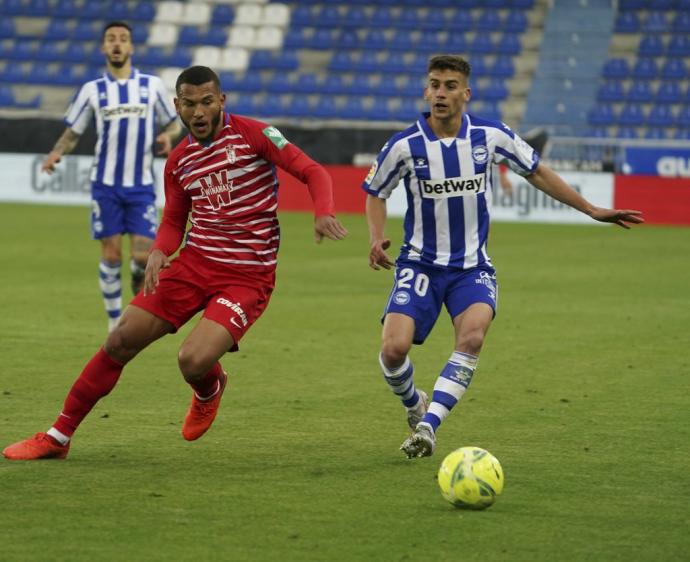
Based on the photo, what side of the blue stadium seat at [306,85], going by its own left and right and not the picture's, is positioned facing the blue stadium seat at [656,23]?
left

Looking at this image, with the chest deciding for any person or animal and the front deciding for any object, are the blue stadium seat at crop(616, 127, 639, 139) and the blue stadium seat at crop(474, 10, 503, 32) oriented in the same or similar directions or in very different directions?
same or similar directions

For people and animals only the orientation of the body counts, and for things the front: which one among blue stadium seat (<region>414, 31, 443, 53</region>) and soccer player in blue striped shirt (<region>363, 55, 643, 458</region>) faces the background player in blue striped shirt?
the blue stadium seat

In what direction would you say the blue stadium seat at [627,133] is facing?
toward the camera

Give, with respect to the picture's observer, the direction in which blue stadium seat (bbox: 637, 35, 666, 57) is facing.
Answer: facing the viewer

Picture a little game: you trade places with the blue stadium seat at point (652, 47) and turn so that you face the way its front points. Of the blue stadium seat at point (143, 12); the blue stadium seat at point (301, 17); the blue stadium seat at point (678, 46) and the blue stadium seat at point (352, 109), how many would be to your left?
1

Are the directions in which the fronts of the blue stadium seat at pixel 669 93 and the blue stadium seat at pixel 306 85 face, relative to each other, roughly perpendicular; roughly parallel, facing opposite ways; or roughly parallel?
roughly parallel

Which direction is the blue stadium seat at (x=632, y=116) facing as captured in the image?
toward the camera

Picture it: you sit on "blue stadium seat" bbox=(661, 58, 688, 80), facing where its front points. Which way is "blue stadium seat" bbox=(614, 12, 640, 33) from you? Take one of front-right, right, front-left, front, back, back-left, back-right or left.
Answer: back-right

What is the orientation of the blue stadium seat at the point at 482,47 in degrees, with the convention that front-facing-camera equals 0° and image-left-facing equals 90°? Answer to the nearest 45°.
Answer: approximately 0°

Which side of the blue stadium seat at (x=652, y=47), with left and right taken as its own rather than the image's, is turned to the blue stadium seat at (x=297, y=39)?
right

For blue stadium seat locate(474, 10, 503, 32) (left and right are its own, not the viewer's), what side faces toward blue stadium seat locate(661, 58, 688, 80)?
left

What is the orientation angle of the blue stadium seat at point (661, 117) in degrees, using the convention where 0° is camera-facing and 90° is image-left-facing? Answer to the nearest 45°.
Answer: approximately 0°

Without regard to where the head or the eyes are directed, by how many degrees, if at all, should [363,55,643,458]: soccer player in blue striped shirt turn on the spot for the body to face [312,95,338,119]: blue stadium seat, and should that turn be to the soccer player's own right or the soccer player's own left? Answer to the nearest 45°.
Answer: approximately 180°

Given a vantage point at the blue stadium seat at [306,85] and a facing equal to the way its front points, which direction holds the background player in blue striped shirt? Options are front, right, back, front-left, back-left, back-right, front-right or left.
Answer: front
